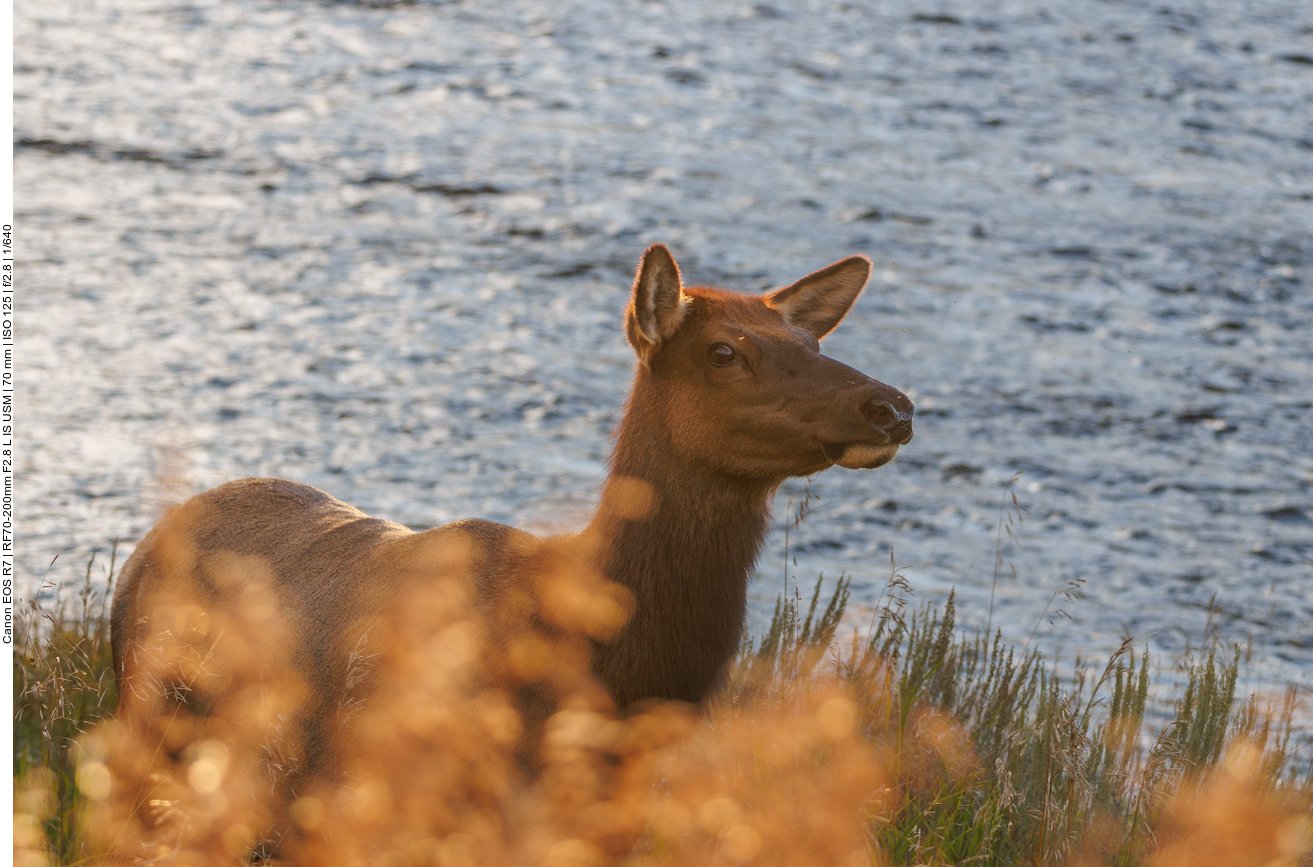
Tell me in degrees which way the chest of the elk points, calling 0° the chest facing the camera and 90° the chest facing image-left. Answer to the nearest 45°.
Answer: approximately 270°
